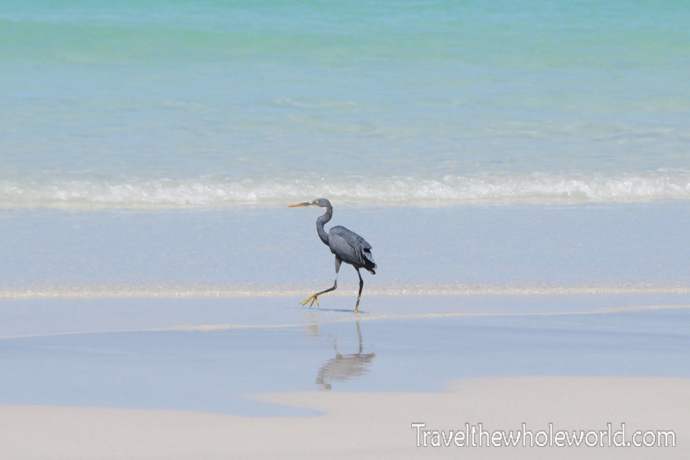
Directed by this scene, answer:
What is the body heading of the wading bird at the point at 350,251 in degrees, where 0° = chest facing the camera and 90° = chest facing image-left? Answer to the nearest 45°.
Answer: approximately 90°
